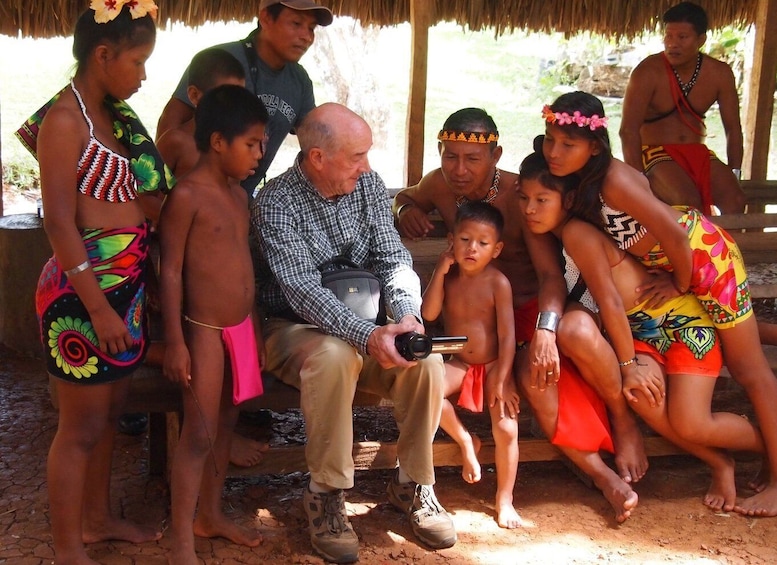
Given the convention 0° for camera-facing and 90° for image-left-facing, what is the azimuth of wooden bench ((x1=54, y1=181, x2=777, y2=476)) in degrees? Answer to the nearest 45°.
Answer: approximately 0°

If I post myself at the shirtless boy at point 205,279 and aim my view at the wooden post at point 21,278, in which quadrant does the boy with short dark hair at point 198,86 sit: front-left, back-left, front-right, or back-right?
front-right

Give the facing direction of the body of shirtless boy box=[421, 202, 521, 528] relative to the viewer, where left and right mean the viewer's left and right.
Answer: facing the viewer

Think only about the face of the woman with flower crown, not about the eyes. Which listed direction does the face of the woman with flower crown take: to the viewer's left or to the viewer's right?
to the viewer's left

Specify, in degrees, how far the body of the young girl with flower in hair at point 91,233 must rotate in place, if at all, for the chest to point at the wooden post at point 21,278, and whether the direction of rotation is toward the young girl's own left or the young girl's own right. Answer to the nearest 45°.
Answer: approximately 135° to the young girl's own left

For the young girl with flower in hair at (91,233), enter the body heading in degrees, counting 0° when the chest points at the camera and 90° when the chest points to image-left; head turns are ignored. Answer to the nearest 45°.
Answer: approximately 315°

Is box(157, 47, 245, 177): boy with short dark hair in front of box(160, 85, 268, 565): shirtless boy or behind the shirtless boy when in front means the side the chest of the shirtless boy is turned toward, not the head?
behind

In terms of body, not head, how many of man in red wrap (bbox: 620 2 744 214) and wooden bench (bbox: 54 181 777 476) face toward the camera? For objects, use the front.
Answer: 2

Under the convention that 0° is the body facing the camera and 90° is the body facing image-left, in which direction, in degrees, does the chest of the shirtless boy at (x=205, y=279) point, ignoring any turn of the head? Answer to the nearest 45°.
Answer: approximately 315°

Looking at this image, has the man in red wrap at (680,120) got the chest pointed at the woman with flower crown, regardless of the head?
yes

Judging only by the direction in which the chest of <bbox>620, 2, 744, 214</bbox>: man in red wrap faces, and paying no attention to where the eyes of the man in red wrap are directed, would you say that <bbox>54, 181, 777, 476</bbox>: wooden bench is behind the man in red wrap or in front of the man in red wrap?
in front

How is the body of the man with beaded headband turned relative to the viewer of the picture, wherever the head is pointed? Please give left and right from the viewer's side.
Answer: facing the viewer and to the left of the viewer

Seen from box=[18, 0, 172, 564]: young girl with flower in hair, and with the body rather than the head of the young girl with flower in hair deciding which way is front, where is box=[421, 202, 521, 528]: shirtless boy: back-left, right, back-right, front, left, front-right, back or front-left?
front-left

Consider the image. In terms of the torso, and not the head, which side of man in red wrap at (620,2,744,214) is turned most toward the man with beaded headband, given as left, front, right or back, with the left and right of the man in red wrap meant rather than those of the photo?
front

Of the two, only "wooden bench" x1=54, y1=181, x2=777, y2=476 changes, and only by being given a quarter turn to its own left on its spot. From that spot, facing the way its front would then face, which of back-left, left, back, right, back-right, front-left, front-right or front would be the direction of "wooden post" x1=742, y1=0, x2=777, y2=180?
front-left
